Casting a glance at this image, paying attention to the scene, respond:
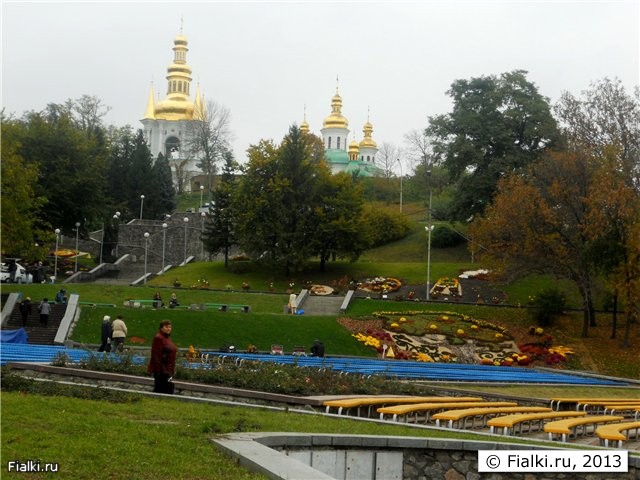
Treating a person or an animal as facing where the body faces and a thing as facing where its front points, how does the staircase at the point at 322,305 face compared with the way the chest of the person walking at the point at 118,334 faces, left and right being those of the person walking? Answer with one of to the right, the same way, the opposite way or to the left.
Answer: the opposite way

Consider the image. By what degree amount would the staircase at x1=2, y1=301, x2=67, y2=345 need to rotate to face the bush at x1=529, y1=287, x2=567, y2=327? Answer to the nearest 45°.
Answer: approximately 90° to its left

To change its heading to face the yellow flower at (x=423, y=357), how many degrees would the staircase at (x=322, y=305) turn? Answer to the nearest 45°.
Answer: approximately 45° to its left

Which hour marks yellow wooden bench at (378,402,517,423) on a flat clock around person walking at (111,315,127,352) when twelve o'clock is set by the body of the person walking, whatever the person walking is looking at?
The yellow wooden bench is roughly at 5 o'clock from the person walking.

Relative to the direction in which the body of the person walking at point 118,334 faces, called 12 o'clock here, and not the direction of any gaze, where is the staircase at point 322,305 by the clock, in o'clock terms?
The staircase is roughly at 1 o'clock from the person walking.

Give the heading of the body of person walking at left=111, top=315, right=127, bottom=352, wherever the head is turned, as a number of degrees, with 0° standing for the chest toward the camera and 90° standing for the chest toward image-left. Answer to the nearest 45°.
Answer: approximately 180°

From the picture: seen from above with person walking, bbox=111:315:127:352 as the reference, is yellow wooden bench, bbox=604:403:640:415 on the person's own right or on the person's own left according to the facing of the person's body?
on the person's own right

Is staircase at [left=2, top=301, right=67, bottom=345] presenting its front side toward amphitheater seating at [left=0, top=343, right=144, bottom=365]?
yes

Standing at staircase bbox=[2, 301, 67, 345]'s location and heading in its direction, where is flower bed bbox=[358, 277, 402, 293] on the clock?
The flower bed is roughly at 8 o'clock from the staircase.

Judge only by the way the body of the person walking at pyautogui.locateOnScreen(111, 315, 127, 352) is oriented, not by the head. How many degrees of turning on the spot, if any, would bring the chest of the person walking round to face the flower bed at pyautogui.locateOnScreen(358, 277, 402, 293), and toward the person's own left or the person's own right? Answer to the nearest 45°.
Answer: approximately 45° to the person's own right

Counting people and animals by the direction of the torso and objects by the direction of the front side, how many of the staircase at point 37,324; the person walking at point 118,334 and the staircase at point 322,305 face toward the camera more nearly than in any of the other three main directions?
2

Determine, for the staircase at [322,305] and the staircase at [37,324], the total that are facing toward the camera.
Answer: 2

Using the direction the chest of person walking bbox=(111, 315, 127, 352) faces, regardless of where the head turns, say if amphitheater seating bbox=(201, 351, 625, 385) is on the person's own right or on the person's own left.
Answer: on the person's own right
